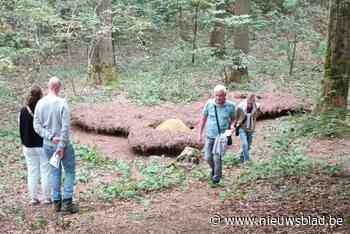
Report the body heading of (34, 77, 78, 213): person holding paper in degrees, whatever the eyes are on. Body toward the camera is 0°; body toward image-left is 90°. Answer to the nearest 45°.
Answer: approximately 225°

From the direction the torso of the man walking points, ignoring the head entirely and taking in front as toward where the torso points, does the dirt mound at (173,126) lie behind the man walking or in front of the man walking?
behind

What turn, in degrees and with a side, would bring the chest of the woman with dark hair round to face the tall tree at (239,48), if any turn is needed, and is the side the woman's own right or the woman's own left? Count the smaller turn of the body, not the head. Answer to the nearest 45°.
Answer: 0° — they already face it

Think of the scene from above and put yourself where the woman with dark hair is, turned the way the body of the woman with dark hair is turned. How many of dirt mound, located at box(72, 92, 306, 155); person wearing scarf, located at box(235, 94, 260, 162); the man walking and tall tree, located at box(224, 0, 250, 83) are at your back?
0

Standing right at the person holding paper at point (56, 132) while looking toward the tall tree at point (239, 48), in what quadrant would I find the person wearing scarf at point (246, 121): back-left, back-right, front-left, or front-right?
front-right

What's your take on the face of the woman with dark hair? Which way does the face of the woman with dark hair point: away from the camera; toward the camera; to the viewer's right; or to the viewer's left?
away from the camera

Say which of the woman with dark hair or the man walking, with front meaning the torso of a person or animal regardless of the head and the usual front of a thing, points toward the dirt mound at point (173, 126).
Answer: the woman with dark hair

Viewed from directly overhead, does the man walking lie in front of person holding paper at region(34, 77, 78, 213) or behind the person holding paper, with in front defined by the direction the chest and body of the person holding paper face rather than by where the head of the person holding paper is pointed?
in front

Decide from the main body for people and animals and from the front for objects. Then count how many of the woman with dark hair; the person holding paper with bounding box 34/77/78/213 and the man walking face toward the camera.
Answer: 1

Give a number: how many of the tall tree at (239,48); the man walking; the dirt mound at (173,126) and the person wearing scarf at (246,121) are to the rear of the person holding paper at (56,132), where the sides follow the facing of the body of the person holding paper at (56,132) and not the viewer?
0

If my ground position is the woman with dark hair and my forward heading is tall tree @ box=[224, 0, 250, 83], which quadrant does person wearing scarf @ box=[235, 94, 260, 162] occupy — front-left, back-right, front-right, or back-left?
front-right

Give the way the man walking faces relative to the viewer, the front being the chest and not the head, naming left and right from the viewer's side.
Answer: facing the viewer

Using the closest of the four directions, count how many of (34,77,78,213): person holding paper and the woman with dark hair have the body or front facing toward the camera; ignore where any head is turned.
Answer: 0

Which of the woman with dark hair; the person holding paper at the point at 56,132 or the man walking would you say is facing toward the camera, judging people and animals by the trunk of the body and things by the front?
the man walking

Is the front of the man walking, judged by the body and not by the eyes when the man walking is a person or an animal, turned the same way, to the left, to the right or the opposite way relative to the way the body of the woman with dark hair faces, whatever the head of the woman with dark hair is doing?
the opposite way

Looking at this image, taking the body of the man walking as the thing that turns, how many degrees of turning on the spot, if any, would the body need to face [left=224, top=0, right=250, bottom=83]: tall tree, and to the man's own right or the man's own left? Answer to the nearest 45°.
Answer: approximately 180°

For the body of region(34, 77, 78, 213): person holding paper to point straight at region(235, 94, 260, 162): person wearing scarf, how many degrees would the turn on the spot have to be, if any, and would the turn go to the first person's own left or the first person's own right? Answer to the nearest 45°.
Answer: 0° — they already face them

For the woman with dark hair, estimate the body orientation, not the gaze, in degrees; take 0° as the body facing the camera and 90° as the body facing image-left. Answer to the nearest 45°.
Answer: approximately 225°

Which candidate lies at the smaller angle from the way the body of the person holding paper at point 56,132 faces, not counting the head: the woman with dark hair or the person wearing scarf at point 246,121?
the person wearing scarf

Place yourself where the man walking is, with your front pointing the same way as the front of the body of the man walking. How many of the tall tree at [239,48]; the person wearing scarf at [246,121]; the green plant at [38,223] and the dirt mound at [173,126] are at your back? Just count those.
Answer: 3

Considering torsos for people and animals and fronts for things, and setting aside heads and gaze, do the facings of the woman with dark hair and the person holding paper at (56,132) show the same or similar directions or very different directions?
same or similar directions
